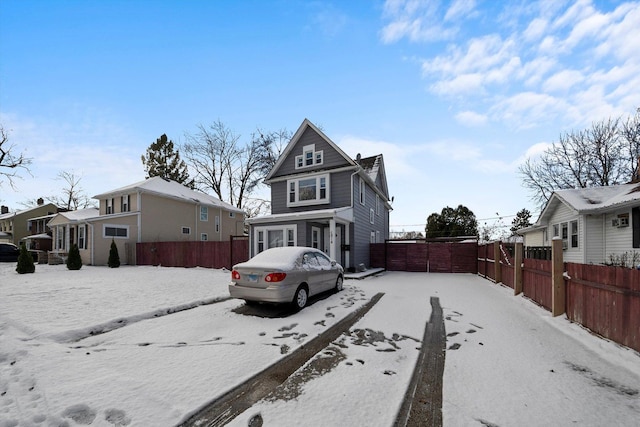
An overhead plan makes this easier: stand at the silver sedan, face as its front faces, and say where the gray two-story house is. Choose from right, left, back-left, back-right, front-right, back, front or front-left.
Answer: front-left

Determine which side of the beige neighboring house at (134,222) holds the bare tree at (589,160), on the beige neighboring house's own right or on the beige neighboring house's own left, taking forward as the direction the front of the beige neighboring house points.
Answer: on the beige neighboring house's own left

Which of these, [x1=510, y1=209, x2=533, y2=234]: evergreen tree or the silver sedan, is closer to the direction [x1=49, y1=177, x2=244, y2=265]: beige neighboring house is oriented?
the silver sedan

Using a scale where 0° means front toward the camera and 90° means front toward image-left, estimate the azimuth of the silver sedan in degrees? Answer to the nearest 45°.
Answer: approximately 225°

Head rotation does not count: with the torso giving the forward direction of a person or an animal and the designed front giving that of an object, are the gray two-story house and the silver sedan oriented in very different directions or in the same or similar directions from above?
very different directions

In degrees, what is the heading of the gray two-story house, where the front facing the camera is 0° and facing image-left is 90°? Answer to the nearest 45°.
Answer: approximately 45°

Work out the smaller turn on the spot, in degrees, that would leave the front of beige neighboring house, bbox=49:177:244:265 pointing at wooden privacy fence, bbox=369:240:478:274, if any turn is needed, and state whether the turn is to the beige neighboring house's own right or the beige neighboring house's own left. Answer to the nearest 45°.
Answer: approximately 90° to the beige neighboring house's own left

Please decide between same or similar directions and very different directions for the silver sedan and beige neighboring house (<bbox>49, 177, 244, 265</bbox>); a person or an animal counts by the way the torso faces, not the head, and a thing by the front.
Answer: very different directions

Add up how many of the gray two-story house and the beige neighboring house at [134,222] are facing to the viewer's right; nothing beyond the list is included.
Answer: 0
